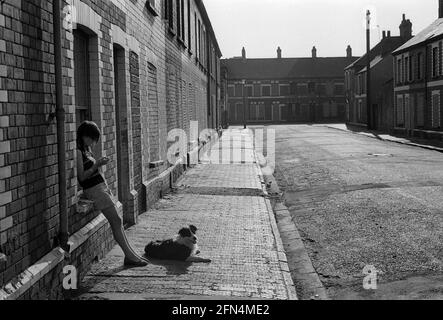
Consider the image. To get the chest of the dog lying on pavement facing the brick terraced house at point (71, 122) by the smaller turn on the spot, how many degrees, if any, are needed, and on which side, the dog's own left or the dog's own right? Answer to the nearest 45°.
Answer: approximately 135° to the dog's own left

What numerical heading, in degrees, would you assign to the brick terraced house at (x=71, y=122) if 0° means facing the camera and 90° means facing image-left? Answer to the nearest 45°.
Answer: approximately 315°

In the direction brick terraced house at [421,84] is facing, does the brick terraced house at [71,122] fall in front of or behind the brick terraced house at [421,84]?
in front

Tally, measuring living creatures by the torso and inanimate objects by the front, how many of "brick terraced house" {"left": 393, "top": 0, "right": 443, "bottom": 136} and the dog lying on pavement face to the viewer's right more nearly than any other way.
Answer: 1

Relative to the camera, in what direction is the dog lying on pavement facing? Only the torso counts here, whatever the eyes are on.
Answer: to the viewer's right

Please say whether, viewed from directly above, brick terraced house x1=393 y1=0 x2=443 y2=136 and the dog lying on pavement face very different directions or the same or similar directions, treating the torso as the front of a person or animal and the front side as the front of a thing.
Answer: very different directions

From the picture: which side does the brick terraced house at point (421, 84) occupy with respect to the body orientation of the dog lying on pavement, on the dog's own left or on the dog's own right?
on the dog's own left

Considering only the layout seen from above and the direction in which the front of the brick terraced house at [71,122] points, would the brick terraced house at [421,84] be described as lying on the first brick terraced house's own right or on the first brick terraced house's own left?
on the first brick terraced house's own left
